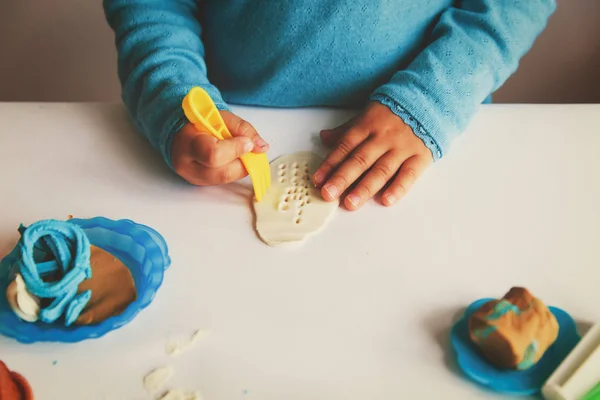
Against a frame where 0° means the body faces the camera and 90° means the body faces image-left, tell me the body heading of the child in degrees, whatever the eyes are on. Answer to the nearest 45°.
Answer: approximately 0°

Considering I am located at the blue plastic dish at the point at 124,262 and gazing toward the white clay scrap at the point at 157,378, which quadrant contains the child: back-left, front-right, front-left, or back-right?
back-left

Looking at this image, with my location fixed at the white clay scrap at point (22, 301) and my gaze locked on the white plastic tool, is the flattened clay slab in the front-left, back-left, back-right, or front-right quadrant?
front-left
